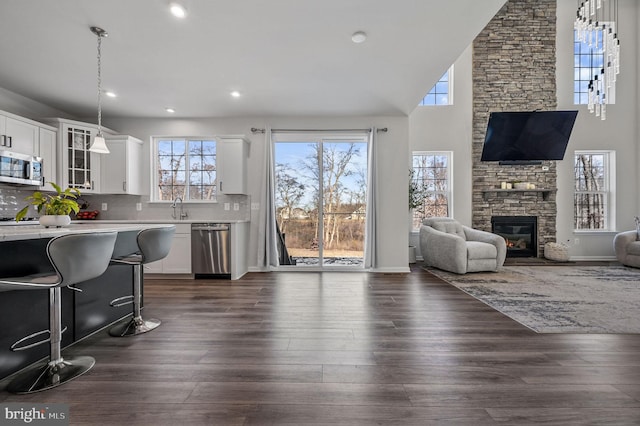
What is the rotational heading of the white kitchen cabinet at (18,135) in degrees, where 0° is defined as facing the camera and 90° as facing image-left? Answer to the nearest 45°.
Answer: approximately 315°

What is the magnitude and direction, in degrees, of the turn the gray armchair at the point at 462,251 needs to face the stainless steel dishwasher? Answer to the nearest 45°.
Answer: approximately 90° to its right

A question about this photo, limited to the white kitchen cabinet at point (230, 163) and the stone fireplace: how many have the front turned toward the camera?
2

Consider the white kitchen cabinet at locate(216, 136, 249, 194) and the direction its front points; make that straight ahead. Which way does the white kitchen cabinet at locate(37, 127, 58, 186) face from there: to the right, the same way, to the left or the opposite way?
to the left

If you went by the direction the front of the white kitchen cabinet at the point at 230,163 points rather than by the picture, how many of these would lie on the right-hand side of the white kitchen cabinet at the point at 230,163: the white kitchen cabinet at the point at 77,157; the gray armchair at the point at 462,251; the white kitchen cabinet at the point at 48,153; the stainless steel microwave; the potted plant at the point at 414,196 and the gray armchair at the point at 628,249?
3

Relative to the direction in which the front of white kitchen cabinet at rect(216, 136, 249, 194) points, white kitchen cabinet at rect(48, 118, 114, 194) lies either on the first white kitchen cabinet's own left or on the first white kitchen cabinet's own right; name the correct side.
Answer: on the first white kitchen cabinet's own right

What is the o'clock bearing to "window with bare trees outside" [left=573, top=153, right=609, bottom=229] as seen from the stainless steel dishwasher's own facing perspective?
The window with bare trees outside is roughly at 9 o'clock from the stainless steel dishwasher.

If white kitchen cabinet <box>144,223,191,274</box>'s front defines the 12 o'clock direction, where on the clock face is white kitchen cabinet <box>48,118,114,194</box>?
white kitchen cabinet <box>48,118,114,194</box> is roughly at 4 o'clock from white kitchen cabinet <box>144,223,191,274</box>.

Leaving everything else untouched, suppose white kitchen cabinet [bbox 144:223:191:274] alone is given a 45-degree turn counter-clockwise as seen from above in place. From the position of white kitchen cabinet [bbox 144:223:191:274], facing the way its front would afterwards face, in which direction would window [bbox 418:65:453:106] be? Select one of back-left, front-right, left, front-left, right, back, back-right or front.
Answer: front-left
